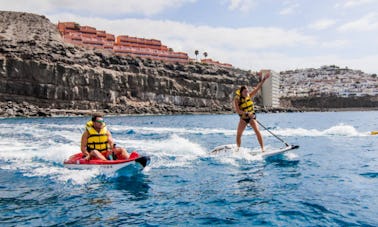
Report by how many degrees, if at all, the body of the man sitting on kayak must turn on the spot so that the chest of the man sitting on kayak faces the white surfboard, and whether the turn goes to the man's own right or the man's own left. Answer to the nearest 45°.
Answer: approximately 45° to the man's own left

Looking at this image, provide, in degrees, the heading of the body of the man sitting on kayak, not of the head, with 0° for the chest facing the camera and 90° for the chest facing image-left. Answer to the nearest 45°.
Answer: approximately 315°
